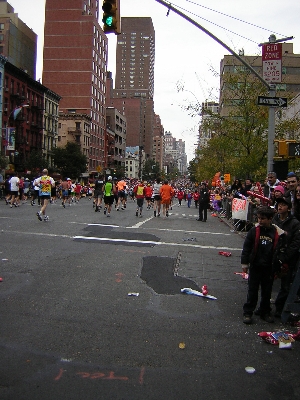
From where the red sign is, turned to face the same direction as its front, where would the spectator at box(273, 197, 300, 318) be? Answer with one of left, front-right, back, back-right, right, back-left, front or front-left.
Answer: front

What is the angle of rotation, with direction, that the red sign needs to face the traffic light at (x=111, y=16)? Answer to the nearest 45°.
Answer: approximately 45° to its right

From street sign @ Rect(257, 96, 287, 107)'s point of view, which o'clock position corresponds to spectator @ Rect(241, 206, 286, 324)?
The spectator is roughly at 12 o'clock from the street sign.

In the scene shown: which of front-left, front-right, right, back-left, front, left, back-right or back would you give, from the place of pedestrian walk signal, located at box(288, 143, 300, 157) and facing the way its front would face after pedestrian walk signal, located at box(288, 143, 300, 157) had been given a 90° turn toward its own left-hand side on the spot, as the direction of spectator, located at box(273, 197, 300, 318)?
right

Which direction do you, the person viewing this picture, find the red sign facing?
facing the viewer

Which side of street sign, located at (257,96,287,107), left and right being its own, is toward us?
front

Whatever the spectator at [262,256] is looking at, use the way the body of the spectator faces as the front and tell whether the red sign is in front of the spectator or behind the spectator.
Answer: behind

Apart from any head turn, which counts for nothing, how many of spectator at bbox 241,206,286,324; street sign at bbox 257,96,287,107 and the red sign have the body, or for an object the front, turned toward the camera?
3

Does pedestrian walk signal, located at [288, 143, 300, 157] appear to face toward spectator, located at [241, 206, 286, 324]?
yes
